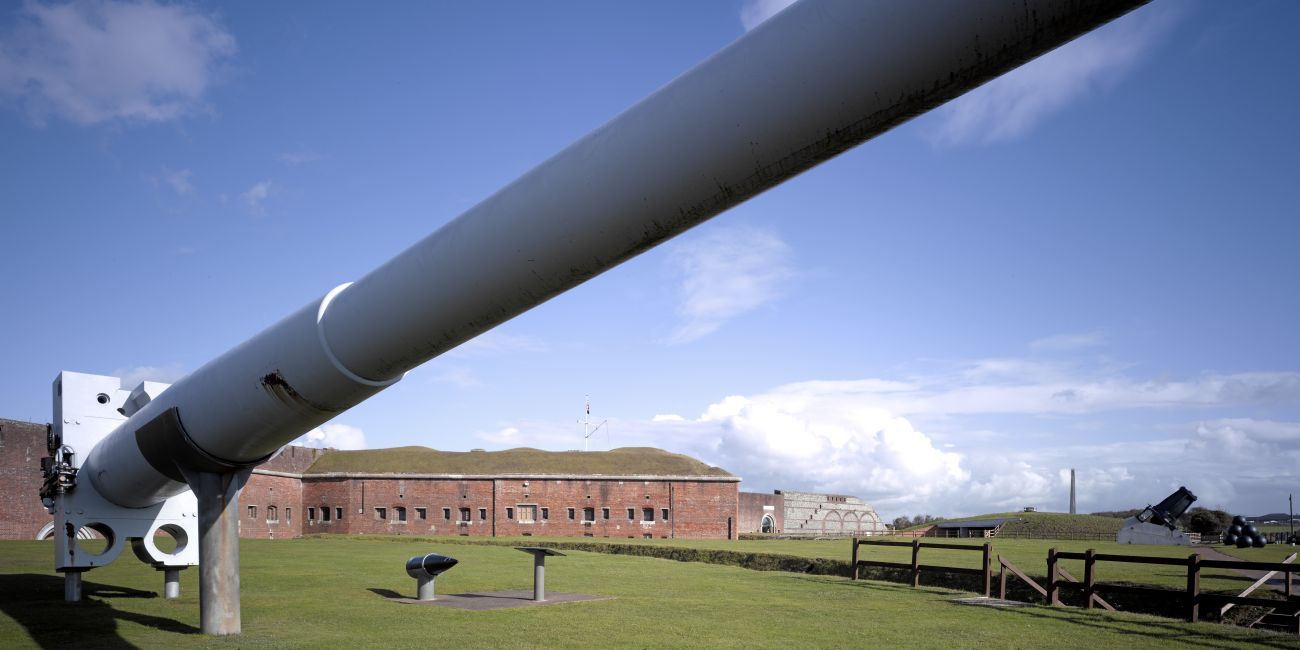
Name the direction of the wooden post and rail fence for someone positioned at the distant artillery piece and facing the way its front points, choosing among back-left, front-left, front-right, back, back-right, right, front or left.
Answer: right

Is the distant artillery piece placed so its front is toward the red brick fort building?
no

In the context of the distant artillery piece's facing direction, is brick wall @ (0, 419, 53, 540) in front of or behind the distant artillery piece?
behind

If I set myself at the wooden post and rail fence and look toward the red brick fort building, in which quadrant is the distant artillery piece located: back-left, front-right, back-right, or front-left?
front-right

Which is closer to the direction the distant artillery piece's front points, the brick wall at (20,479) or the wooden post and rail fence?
the wooden post and rail fence

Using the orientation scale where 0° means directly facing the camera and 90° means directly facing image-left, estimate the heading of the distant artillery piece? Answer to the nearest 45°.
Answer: approximately 270°

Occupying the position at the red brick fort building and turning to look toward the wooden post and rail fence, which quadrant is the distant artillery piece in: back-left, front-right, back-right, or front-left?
front-left
